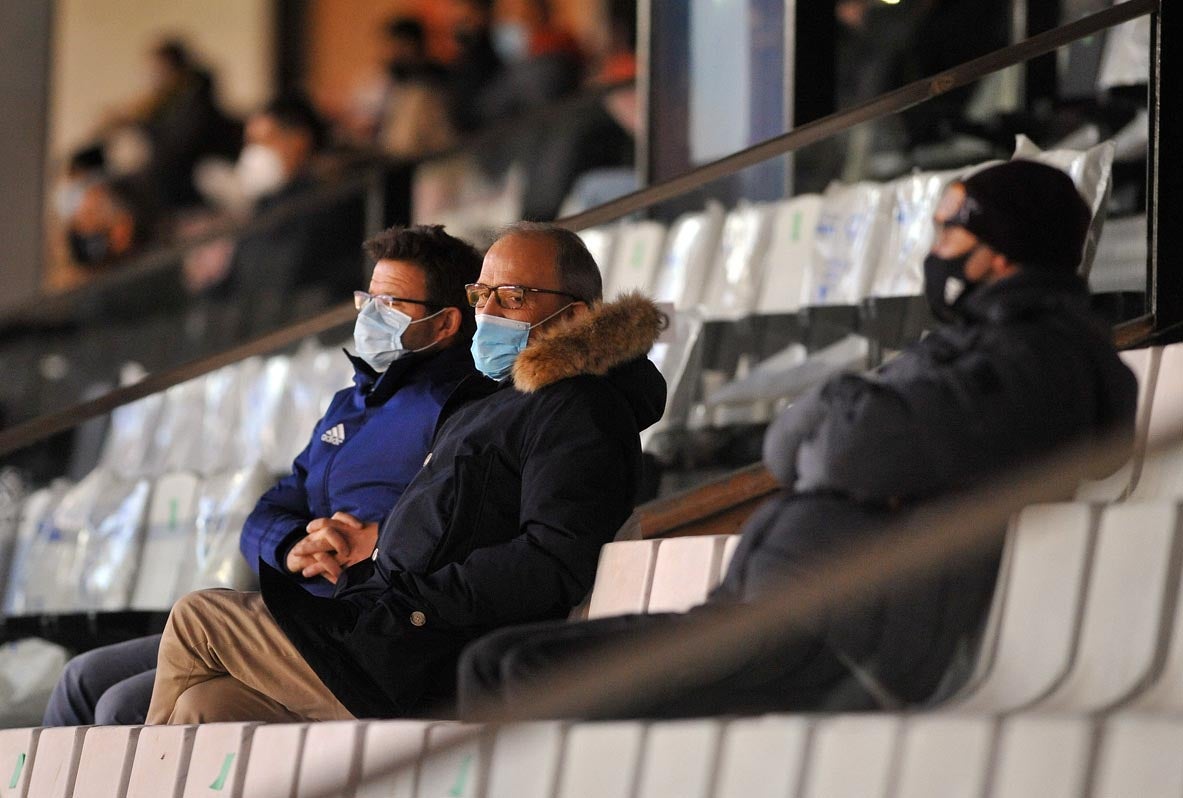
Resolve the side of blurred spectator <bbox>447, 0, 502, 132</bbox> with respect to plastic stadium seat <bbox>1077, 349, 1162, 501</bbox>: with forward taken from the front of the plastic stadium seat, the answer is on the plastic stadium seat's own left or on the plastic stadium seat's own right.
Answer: on the plastic stadium seat's own right

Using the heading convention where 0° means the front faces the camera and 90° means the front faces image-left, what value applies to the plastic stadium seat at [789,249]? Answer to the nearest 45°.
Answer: approximately 45°

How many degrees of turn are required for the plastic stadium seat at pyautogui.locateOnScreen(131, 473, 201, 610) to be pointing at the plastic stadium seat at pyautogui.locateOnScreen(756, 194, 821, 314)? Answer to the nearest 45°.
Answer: approximately 135° to its left

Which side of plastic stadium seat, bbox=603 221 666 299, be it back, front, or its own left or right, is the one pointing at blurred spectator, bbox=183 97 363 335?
right

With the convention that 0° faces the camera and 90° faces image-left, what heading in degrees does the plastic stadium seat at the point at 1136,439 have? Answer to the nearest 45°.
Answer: approximately 45°

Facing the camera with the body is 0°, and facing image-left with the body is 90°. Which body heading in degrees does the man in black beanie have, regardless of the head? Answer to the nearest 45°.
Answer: approximately 90°

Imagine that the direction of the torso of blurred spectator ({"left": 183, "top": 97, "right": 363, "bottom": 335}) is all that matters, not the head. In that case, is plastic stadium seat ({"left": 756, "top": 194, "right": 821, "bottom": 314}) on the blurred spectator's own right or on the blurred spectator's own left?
on the blurred spectator's own left

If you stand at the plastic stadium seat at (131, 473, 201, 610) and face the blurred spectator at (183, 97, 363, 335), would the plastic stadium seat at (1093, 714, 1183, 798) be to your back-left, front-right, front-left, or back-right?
back-right
